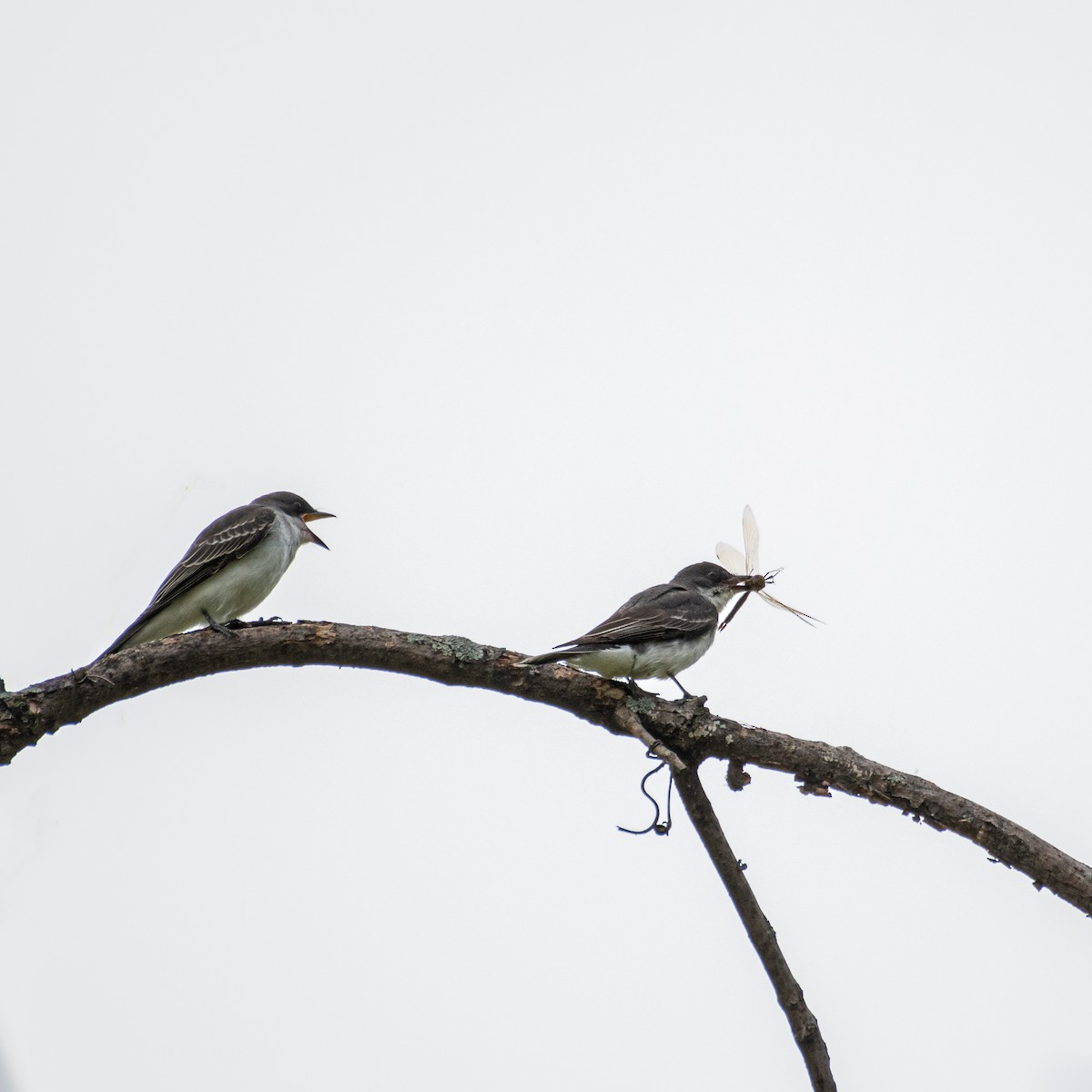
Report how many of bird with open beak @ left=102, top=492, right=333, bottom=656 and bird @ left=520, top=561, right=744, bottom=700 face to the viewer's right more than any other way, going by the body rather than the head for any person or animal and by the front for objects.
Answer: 2

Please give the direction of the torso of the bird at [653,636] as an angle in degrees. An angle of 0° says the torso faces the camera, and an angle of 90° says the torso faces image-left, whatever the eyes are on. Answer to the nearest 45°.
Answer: approximately 270°

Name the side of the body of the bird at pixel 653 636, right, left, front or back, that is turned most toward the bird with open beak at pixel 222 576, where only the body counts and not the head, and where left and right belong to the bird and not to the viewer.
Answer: back

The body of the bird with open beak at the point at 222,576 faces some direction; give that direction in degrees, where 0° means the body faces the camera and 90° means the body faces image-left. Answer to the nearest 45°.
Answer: approximately 270°

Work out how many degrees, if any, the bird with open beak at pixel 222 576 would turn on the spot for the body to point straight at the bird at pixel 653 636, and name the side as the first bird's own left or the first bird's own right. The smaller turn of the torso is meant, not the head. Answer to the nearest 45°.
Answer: approximately 45° to the first bird's own right

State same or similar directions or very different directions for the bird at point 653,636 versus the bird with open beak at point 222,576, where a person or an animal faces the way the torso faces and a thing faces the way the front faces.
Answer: same or similar directions
